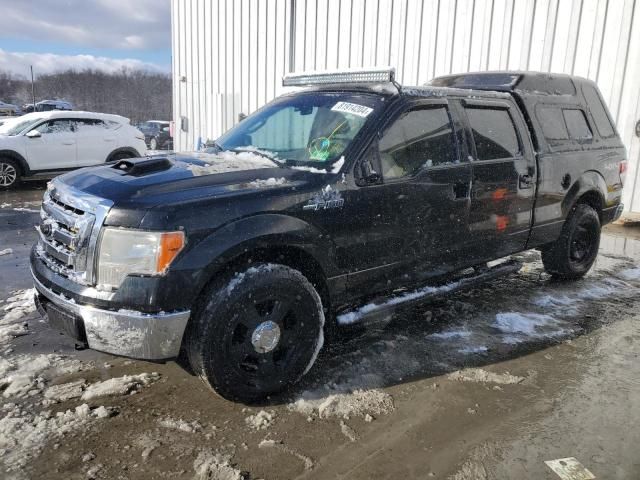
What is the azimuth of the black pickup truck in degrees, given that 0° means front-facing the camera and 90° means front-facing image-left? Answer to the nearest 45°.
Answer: approximately 45°

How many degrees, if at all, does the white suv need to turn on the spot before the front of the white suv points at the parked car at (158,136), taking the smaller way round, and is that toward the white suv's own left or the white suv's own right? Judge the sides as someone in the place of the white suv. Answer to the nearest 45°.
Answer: approximately 90° to the white suv's own right

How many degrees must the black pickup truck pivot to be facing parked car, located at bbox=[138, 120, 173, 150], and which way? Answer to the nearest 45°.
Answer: approximately 135° to its right

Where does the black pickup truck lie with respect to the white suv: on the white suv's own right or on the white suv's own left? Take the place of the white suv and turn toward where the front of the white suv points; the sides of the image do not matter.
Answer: on the white suv's own left

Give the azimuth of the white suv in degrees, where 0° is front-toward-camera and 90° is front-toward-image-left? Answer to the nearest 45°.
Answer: approximately 90°

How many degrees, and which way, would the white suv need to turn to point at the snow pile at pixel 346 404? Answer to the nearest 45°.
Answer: approximately 90° to its left

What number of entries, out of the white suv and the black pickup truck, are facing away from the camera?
0
